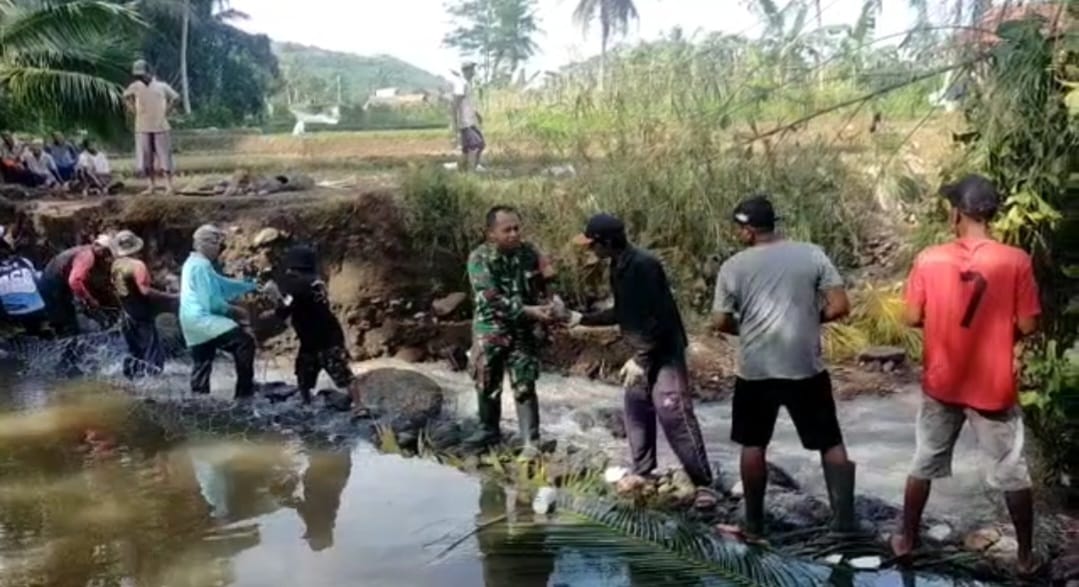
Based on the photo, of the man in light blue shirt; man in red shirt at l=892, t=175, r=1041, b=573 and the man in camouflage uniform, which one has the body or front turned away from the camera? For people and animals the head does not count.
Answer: the man in red shirt

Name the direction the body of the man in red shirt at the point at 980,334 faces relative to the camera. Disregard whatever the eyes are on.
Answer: away from the camera

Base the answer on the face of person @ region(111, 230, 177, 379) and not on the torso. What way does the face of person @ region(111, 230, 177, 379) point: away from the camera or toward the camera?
away from the camera

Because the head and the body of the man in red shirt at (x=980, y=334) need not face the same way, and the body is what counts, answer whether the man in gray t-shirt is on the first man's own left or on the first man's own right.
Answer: on the first man's own left

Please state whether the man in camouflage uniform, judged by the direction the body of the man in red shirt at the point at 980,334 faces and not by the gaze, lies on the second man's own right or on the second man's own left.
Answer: on the second man's own left

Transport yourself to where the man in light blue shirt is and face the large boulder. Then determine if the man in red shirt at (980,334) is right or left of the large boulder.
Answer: right

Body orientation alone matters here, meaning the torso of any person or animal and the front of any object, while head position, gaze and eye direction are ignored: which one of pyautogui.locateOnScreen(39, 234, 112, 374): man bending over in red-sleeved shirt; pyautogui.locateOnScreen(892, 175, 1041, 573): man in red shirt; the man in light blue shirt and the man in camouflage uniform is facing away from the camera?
the man in red shirt

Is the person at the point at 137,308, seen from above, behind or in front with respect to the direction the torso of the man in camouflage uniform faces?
behind

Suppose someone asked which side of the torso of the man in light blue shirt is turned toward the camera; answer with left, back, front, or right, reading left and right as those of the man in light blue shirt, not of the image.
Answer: right

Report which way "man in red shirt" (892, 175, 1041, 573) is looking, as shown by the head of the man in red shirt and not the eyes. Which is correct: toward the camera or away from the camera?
away from the camera

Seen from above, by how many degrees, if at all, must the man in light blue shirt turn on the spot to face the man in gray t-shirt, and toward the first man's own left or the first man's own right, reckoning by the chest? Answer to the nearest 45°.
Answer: approximately 45° to the first man's own right
